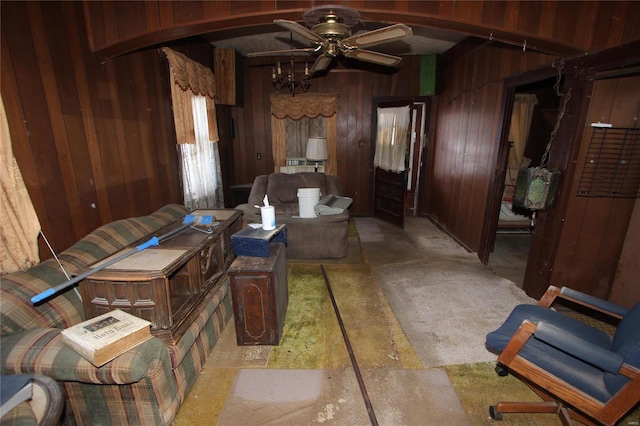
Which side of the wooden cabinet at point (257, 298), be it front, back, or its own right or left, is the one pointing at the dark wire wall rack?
left

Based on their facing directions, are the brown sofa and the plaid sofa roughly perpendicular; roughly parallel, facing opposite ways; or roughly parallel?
roughly perpendicular

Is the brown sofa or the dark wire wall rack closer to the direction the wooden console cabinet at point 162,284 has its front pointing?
the dark wire wall rack

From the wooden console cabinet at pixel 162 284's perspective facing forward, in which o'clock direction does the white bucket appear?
The white bucket is roughly at 9 o'clock from the wooden console cabinet.

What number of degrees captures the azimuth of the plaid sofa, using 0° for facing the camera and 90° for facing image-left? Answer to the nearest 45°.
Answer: approximately 315°

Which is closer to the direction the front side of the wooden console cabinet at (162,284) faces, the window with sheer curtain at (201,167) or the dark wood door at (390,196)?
the dark wood door

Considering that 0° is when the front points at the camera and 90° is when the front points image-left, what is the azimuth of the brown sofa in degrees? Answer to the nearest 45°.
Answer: approximately 0°

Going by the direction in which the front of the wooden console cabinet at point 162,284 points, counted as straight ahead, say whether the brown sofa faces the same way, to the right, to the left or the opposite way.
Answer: to the right

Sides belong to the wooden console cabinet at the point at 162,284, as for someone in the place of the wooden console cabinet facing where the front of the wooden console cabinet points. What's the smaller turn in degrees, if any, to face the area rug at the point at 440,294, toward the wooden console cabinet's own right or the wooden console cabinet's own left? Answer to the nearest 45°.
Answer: approximately 45° to the wooden console cabinet's own left

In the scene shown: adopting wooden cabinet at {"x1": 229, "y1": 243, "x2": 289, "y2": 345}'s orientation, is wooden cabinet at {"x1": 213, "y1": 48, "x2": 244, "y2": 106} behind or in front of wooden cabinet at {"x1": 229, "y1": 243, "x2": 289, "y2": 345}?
behind

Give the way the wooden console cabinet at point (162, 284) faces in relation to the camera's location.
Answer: facing the viewer and to the right of the viewer

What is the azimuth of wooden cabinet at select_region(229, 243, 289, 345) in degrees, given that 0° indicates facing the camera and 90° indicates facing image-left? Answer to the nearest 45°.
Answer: approximately 0°

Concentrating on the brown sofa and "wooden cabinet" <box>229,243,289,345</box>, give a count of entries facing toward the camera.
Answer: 2

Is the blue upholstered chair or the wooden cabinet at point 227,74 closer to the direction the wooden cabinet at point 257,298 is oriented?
the blue upholstered chair
